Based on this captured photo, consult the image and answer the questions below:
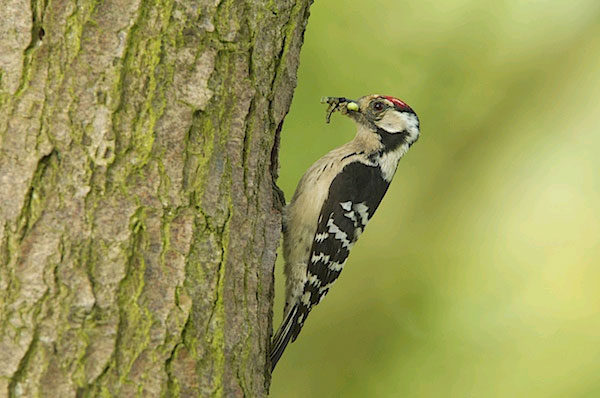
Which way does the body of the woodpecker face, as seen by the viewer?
to the viewer's left

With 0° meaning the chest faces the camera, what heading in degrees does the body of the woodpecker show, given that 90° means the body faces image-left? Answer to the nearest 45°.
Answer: approximately 90°
